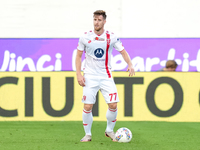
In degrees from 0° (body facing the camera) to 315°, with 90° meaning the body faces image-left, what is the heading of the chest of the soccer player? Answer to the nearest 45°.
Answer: approximately 0°

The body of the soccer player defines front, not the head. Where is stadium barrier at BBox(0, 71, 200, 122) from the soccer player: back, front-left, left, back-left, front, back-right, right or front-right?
back
